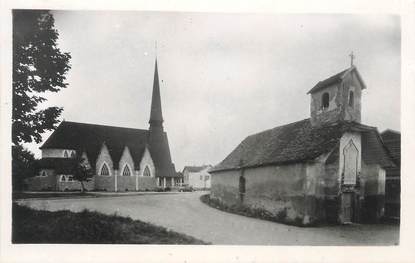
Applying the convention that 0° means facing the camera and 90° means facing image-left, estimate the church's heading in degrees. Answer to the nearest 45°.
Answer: approximately 270°

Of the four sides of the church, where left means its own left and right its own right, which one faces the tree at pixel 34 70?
right

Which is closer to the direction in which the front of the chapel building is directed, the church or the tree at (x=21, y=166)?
the tree

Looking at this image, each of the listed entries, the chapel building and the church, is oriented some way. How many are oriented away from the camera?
0

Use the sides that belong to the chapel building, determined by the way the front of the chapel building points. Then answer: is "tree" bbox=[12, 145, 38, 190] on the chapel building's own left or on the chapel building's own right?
on the chapel building's own right

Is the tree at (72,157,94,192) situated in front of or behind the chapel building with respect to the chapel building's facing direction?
behind

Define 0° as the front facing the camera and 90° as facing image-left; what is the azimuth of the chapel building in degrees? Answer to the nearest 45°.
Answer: approximately 315°

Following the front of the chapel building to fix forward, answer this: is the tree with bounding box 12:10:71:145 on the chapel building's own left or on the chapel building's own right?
on the chapel building's own right

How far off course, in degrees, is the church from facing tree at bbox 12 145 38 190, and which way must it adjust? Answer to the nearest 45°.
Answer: approximately 180°
